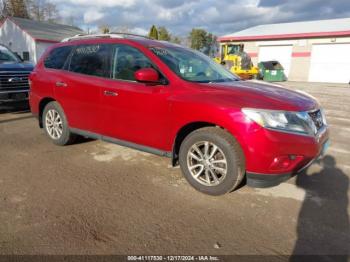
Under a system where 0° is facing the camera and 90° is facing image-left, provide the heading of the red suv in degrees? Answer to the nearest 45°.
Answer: approximately 315°

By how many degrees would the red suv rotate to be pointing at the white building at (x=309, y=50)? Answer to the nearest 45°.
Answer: approximately 90° to its left

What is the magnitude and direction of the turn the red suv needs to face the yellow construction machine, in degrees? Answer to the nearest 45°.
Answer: approximately 135° to its left

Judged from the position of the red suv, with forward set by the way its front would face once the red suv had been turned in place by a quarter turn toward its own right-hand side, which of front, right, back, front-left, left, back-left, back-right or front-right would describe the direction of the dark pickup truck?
right

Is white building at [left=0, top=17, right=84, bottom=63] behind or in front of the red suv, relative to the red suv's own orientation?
behind

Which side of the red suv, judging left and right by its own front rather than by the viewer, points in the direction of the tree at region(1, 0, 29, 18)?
back

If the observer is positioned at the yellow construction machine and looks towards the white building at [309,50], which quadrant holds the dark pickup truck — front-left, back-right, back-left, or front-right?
back-right

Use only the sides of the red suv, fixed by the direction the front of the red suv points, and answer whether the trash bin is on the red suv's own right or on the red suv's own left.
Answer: on the red suv's own left
